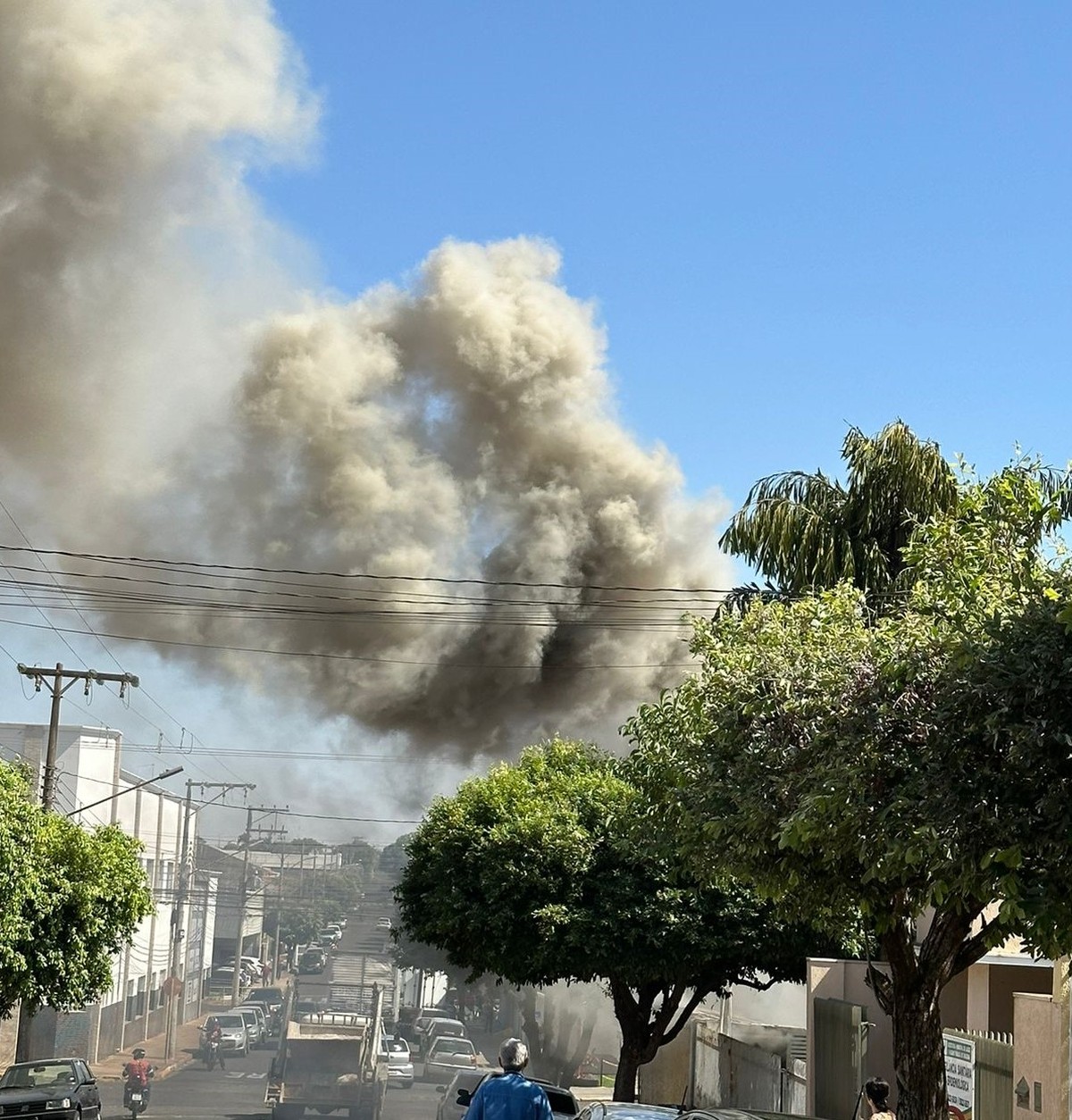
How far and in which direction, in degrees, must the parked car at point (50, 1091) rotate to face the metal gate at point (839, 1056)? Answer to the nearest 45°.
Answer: approximately 90° to its left

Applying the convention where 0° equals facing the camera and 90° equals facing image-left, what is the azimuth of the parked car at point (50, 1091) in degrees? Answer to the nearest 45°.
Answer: approximately 45°

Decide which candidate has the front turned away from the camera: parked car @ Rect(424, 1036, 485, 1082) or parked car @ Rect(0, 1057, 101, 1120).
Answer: parked car @ Rect(424, 1036, 485, 1082)

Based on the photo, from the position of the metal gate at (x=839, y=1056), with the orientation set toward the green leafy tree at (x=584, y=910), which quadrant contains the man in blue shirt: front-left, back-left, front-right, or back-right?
back-left

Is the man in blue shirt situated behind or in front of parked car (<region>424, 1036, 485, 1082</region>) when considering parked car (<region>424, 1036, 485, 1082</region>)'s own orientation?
behind

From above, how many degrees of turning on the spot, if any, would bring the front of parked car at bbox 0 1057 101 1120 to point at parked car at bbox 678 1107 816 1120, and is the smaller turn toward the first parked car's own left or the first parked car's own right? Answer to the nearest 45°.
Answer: approximately 45° to the first parked car's own left

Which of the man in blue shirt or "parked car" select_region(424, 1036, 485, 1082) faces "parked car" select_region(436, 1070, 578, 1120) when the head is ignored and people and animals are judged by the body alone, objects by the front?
the man in blue shirt

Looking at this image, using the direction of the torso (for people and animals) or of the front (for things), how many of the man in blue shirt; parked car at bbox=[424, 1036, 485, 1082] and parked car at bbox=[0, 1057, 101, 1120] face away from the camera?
2

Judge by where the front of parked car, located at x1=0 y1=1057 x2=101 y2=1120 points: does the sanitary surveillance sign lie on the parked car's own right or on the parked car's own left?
on the parked car's own left

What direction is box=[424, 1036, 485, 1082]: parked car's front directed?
away from the camera

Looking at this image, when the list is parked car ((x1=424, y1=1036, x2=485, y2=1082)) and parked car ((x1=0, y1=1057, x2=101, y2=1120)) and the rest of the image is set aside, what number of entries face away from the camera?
1

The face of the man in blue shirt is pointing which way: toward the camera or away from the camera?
away from the camera

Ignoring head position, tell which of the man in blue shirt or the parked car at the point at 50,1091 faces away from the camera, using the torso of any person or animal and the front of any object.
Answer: the man in blue shirt

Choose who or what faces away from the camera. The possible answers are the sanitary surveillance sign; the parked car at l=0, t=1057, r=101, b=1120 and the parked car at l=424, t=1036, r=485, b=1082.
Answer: the parked car at l=424, t=1036, r=485, b=1082

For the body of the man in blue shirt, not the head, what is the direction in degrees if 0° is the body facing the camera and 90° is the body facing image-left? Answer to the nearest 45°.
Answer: approximately 180°

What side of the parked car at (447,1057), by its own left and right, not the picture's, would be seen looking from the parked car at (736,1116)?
back
